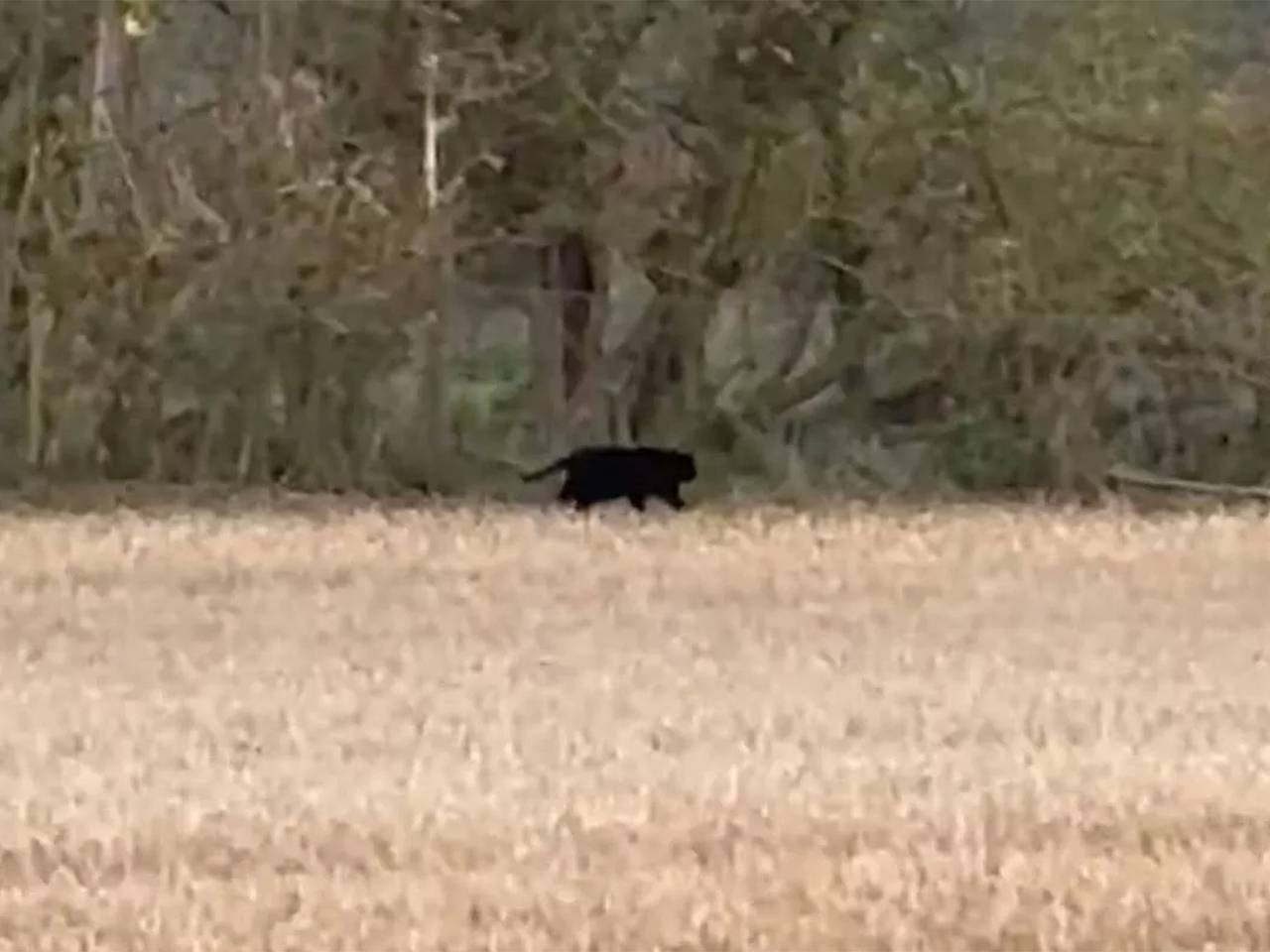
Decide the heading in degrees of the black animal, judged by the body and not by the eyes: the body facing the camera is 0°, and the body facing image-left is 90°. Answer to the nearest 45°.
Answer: approximately 270°
